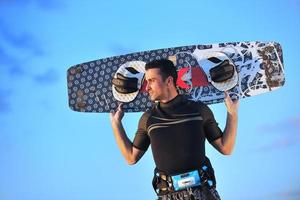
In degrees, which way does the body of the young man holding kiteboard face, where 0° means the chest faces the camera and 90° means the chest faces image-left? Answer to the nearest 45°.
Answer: approximately 0°
